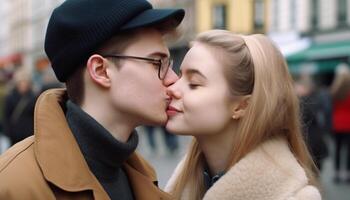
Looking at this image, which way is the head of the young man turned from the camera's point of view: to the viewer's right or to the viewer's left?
to the viewer's right
